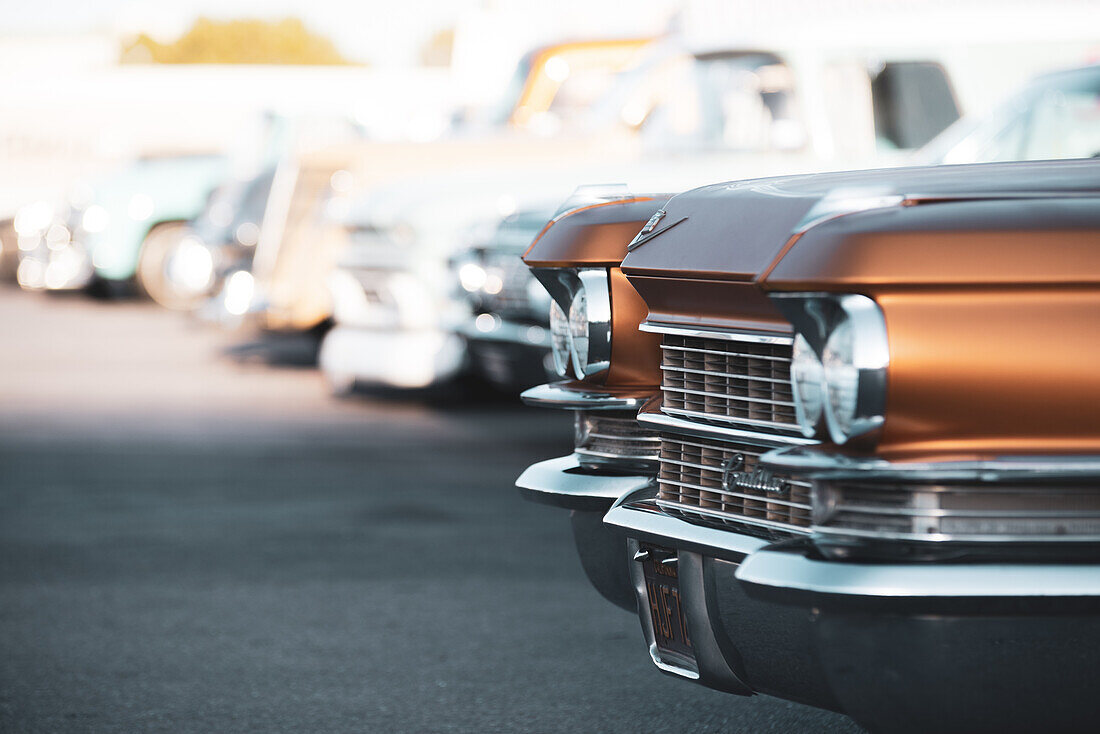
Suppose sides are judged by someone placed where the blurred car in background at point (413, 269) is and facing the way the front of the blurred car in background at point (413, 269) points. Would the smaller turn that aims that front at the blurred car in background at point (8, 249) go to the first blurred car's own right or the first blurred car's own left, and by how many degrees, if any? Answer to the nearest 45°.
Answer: approximately 90° to the first blurred car's own right

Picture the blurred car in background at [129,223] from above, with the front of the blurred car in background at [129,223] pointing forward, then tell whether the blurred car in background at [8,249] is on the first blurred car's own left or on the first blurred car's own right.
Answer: on the first blurred car's own right

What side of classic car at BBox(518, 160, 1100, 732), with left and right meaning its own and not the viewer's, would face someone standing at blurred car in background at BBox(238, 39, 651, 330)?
right

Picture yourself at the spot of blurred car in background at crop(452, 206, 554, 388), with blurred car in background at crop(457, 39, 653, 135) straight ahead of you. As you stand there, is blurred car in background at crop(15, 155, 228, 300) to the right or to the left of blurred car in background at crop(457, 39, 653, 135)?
left

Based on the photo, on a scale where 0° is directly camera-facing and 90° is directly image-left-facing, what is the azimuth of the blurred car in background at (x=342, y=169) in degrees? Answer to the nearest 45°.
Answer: approximately 45°

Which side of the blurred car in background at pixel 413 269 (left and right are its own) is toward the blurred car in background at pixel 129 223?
right

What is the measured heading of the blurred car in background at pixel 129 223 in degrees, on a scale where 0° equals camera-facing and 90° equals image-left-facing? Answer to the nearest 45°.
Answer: approximately 45°
